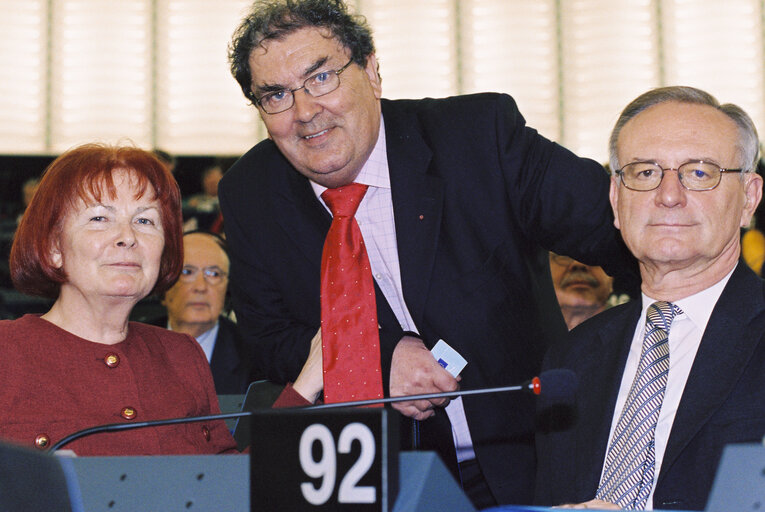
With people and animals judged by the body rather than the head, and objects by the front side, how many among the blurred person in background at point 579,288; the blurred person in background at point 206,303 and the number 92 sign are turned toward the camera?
3

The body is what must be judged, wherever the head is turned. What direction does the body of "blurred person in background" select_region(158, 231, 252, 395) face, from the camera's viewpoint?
toward the camera

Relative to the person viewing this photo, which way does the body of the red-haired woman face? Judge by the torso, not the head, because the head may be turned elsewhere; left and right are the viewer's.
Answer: facing the viewer and to the right of the viewer

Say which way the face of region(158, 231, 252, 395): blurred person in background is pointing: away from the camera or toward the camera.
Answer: toward the camera

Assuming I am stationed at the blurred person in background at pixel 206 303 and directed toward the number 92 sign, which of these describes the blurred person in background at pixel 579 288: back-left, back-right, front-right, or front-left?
front-left

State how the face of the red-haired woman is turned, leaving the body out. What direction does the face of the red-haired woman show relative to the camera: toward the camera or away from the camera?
toward the camera

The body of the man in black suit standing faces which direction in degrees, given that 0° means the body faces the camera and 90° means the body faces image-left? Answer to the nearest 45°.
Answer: approximately 45°

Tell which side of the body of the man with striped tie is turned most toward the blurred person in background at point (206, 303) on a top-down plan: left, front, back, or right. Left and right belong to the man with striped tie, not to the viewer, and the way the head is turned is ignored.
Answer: right

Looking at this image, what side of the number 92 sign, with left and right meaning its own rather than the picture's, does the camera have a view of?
front

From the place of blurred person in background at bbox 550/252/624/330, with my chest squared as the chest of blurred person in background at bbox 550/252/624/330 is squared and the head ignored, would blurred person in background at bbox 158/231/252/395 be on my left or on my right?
on my right

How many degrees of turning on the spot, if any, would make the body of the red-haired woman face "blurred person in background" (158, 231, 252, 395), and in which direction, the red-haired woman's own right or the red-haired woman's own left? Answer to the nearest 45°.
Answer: approximately 135° to the red-haired woman's own left

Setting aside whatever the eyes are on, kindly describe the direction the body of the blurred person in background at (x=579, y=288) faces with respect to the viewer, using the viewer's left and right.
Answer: facing the viewer

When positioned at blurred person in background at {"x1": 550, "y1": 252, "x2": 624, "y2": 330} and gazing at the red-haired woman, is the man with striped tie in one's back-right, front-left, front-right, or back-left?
front-left

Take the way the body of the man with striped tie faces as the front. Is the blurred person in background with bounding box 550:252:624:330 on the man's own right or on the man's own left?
on the man's own right

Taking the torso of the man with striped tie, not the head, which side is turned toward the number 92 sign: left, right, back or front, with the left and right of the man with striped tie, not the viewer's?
front

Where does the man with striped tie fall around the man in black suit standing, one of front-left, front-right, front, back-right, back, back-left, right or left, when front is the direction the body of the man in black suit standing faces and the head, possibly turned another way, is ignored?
left

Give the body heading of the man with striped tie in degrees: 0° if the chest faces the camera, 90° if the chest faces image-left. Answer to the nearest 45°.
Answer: approximately 45°
